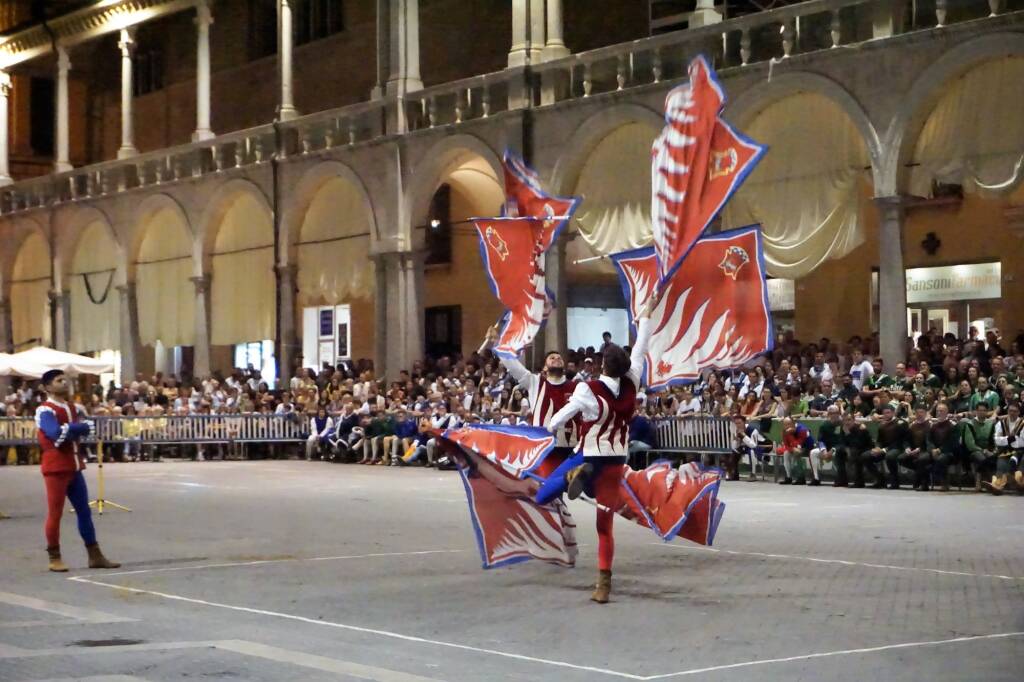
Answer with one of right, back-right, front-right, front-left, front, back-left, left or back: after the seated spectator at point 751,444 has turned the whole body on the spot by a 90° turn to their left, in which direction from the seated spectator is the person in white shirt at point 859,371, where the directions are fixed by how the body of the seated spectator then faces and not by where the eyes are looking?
front-left

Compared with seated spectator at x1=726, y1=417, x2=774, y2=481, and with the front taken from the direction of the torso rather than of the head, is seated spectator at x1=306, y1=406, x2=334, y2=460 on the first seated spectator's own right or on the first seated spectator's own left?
on the first seated spectator's own right

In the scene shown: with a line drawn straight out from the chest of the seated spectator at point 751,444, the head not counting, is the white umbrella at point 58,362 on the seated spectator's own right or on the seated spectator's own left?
on the seated spectator's own right

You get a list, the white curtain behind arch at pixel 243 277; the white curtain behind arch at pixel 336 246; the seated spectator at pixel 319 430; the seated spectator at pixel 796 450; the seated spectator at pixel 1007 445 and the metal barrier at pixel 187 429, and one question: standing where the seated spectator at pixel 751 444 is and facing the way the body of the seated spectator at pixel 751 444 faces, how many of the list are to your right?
4

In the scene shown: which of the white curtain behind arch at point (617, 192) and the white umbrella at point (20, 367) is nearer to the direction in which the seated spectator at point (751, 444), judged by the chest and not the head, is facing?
the white umbrella

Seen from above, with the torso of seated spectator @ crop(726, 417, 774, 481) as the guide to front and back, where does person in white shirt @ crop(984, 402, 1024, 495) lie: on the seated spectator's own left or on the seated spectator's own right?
on the seated spectator's own left

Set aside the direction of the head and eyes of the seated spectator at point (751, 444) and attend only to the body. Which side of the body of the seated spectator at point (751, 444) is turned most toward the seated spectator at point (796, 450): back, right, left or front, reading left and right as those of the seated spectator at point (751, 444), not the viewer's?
left

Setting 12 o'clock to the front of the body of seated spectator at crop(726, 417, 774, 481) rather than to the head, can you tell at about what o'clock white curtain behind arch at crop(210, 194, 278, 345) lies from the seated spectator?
The white curtain behind arch is roughly at 3 o'clock from the seated spectator.

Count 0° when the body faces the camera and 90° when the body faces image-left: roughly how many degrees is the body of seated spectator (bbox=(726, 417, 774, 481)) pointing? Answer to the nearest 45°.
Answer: approximately 45°

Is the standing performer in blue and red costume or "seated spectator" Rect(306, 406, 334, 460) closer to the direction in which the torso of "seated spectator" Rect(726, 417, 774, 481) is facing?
the standing performer in blue and red costume

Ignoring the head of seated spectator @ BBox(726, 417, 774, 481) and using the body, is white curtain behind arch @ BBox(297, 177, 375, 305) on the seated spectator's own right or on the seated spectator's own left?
on the seated spectator's own right

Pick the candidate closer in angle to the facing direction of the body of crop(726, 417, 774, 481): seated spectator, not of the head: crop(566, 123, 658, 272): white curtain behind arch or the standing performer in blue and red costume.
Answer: the standing performer in blue and red costume

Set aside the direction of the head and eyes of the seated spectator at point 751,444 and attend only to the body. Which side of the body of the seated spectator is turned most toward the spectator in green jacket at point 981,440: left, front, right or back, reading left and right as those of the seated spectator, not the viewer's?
left

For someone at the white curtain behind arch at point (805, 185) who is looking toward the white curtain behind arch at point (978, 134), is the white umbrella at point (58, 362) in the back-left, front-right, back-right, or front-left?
back-right
